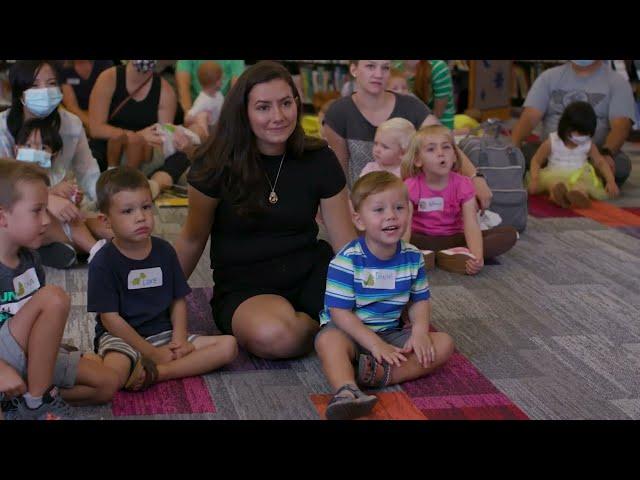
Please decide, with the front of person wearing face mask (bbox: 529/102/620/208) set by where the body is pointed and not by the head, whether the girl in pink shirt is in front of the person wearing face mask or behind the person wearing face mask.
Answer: in front

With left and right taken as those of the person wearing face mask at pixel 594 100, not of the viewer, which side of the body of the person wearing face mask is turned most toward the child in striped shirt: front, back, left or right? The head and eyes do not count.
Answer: front

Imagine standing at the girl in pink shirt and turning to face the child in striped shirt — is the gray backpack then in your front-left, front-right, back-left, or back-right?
back-left

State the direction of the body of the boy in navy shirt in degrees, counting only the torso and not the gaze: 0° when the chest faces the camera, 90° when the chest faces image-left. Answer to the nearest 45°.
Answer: approximately 315°

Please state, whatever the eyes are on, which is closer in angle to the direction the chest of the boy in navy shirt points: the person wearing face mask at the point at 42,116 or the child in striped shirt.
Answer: the child in striped shirt

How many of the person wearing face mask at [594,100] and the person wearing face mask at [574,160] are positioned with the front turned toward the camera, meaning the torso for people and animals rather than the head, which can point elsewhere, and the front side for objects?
2

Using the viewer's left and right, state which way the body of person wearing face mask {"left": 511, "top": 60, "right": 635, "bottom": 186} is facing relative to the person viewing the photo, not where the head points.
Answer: facing the viewer

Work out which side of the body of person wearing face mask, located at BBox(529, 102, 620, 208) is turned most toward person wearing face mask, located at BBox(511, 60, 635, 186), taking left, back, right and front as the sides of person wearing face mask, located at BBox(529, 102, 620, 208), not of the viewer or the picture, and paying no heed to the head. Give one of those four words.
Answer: back

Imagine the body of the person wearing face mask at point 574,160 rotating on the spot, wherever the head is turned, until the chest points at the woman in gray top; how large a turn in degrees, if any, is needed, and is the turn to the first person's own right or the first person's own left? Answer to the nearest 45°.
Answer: approximately 45° to the first person's own right
